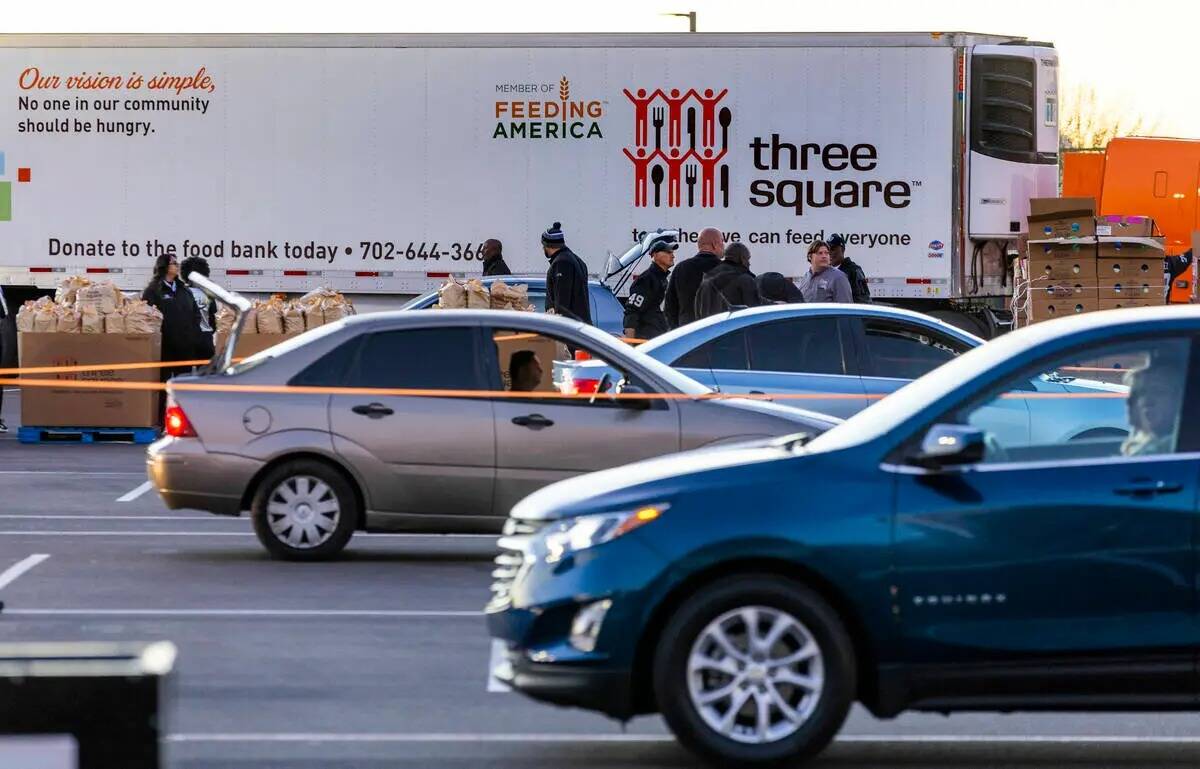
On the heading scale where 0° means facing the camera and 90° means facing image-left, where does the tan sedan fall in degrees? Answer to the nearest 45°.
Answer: approximately 270°

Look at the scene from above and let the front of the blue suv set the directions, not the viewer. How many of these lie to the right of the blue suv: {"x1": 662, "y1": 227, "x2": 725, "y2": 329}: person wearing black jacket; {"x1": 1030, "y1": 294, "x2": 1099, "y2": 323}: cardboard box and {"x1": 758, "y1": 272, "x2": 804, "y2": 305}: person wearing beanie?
3

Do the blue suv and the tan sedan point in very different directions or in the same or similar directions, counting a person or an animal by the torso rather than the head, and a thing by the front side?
very different directions

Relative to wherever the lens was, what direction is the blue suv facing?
facing to the left of the viewer

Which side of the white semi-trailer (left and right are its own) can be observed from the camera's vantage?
right

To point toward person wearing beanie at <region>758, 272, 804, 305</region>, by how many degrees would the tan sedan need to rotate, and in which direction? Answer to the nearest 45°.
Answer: approximately 45° to its left

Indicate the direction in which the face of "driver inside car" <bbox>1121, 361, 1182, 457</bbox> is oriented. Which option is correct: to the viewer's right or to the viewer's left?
to the viewer's left

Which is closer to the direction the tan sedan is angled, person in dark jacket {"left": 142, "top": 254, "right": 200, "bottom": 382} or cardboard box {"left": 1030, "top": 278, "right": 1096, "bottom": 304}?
the cardboard box
